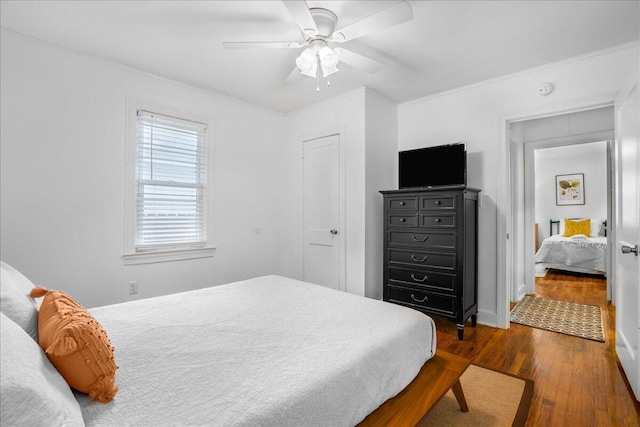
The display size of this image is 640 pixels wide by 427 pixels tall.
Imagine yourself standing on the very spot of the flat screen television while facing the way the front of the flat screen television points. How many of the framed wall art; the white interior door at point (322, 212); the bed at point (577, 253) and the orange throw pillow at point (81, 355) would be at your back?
2

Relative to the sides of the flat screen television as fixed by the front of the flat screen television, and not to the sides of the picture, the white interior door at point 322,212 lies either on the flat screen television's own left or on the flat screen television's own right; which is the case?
on the flat screen television's own right

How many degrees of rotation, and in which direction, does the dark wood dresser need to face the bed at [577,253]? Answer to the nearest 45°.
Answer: approximately 180°

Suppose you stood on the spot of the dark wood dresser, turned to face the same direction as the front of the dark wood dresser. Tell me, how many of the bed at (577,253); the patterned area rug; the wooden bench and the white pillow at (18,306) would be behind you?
2

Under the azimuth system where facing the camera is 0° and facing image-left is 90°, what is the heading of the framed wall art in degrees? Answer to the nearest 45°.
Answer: approximately 0°
